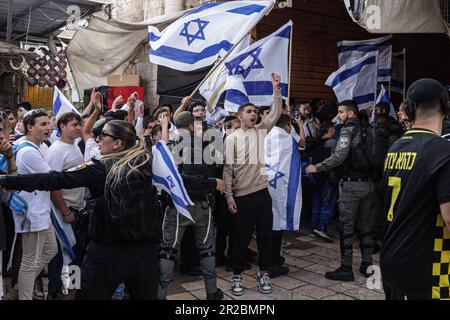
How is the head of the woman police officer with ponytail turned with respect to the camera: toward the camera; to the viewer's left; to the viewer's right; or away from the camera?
to the viewer's left

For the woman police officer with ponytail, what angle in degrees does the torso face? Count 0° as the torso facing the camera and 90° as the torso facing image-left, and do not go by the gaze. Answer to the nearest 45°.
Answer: approximately 135°

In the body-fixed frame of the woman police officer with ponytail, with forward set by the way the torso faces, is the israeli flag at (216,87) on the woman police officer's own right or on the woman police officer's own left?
on the woman police officer's own right

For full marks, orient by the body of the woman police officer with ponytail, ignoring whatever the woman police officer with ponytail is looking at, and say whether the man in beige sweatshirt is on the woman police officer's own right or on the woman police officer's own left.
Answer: on the woman police officer's own right

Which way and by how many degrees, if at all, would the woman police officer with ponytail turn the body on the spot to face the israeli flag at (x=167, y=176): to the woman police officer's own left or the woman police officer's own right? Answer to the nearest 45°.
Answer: approximately 90° to the woman police officer's own right

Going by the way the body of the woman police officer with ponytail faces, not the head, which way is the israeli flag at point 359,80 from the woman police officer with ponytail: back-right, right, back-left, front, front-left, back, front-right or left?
right

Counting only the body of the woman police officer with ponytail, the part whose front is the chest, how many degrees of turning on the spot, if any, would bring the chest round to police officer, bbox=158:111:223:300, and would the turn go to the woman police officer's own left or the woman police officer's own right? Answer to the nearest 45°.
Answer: approximately 90° to the woman police officer's own right

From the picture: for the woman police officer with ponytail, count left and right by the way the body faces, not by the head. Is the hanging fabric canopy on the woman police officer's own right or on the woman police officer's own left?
on the woman police officer's own right

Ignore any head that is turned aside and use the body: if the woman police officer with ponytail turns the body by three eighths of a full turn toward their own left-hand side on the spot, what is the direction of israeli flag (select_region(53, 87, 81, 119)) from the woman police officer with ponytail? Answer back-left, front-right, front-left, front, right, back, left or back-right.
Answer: back
